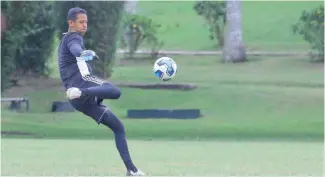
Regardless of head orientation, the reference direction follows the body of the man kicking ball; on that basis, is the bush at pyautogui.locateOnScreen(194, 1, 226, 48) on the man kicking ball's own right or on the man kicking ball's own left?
on the man kicking ball's own left

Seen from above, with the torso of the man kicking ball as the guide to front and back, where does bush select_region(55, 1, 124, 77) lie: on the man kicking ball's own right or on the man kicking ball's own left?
on the man kicking ball's own left

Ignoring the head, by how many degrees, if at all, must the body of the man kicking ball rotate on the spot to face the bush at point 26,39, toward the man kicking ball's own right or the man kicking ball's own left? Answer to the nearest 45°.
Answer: approximately 90° to the man kicking ball's own left

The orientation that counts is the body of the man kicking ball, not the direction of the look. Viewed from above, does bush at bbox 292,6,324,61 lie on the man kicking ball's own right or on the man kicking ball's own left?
on the man kicking ball's own left

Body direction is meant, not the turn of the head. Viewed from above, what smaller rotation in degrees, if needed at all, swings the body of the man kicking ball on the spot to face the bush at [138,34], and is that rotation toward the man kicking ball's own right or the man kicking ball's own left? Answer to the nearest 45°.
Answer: approximately 90° to the man kicking ball's own left

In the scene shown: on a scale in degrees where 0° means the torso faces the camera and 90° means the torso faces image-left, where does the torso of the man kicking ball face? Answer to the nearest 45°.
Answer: approximately 270°
